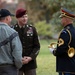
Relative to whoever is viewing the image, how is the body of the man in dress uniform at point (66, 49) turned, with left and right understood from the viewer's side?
facing away from the viewer and to the left of the viewer

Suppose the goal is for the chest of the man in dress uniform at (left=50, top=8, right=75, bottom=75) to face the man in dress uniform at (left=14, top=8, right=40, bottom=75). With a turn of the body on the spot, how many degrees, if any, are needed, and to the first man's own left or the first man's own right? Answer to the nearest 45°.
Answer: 0° — they already face them
